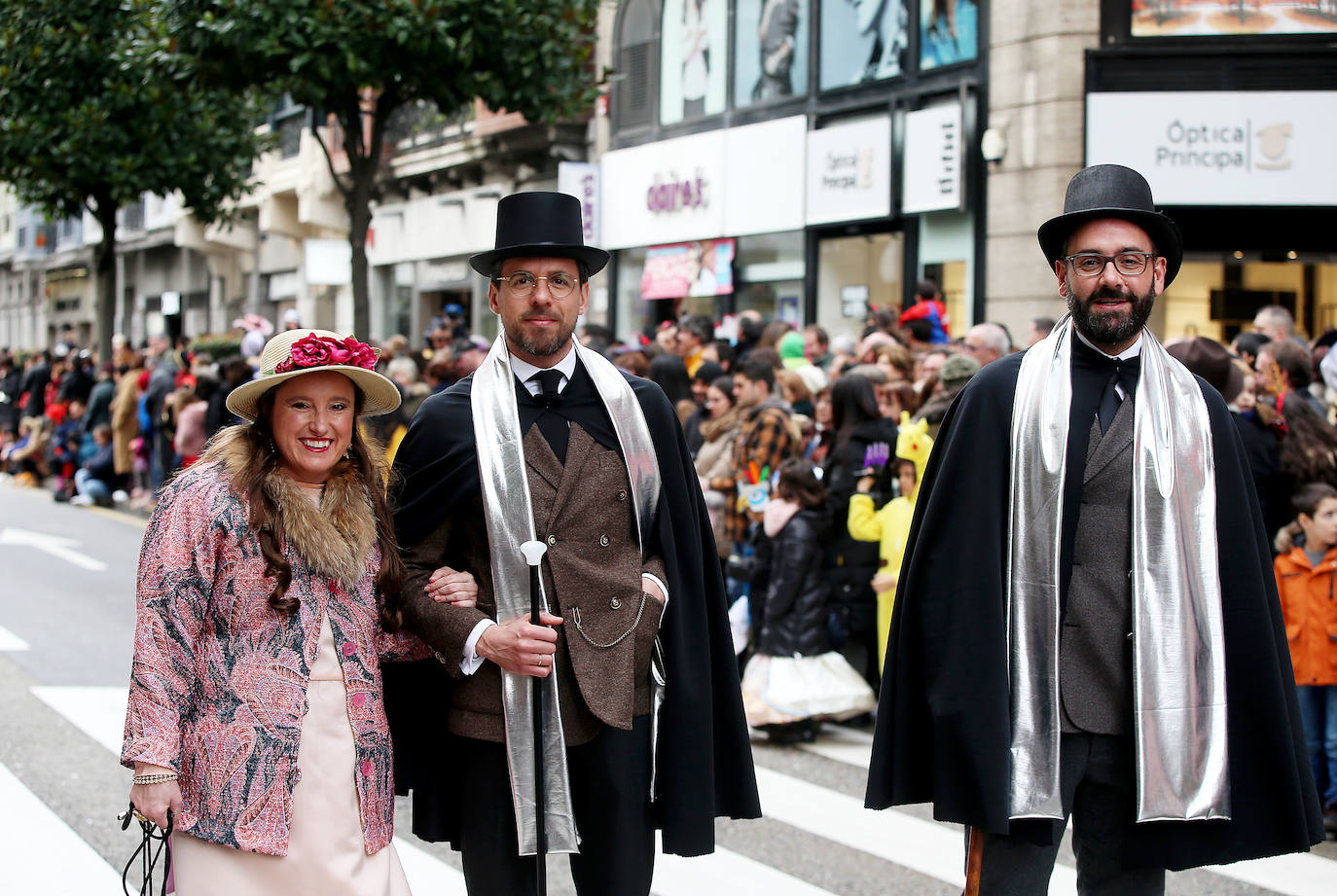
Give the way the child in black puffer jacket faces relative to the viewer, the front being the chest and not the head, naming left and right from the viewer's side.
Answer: facing to the left of the viewer

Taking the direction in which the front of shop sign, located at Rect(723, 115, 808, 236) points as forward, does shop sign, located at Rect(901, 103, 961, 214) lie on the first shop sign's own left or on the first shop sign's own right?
on the first shop sign's own left

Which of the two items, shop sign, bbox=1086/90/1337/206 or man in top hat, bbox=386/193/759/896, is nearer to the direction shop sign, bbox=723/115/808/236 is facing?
the man in top hat

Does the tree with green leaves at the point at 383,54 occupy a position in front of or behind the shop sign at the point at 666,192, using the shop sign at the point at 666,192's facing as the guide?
in front

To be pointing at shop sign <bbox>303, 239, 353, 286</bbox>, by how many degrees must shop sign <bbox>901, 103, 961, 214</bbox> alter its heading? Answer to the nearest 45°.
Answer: approximately 45° to its right

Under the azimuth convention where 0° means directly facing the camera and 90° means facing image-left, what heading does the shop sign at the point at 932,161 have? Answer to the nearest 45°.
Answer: approximately 45°

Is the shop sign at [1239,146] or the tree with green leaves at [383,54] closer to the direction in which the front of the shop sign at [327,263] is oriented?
the tree with green leaves
